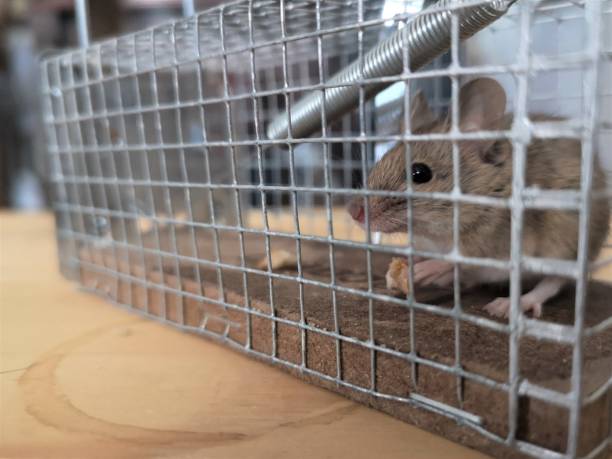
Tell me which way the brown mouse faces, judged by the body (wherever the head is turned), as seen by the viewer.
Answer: to the viewer's left
